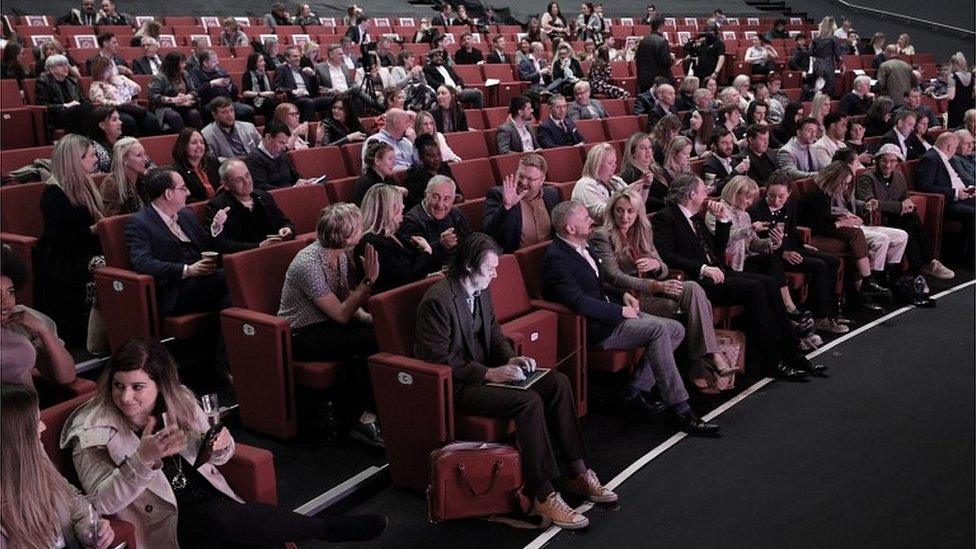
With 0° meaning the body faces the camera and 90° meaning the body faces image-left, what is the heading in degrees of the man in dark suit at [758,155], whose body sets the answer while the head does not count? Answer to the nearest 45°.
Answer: approximately 315°

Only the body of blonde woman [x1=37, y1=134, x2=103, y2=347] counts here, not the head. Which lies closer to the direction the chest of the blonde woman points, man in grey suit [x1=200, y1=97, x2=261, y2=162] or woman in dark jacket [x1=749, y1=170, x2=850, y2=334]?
the woman in dark jacket

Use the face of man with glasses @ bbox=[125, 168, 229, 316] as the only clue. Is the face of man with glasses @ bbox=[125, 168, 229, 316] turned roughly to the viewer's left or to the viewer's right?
to the viewer's right

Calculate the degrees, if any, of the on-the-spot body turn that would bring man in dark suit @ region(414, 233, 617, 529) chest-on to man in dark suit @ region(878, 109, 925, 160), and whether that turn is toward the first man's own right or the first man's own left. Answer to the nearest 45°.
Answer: approximately 90° to the first man's own left

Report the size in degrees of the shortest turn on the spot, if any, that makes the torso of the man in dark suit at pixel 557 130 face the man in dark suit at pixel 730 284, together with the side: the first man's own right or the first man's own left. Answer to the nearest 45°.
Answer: approximately 45° to the first man's own right

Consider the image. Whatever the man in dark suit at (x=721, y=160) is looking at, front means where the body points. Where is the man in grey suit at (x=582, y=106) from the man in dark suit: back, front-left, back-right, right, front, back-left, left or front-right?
back

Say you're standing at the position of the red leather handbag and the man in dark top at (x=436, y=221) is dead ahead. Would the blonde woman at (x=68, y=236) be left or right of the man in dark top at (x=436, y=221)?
left

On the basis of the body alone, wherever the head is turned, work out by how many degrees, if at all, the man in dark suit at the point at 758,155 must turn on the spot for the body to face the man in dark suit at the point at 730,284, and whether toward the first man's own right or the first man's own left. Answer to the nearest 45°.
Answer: approximately 45° to the first man's own right

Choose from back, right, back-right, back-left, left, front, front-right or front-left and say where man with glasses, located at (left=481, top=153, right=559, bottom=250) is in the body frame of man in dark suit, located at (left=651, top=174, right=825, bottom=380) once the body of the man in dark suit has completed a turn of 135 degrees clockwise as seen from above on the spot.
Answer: front
